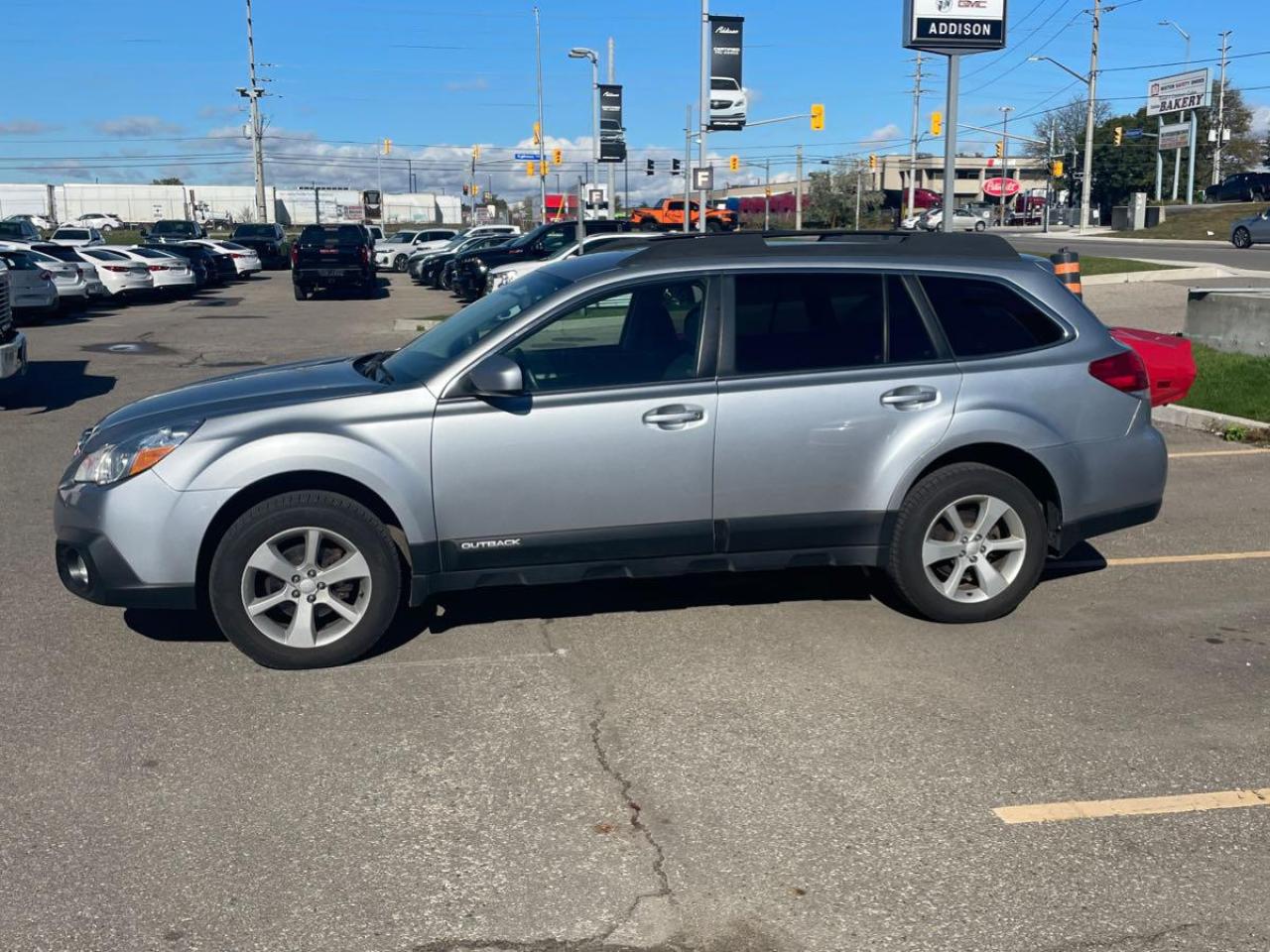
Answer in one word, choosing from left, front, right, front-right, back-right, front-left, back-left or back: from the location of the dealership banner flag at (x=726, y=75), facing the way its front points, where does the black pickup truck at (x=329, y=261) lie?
right

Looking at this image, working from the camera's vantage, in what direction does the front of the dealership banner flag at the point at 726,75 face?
facing the viewer

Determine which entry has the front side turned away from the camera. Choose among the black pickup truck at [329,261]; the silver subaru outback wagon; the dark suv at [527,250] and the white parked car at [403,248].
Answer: the black pickup truck

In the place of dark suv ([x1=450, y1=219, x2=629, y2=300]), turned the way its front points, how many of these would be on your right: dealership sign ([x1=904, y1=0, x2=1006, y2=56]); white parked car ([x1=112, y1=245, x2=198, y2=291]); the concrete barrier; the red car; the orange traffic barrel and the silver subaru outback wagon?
1

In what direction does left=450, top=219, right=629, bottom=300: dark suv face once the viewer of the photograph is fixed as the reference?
facing the viewer and to the left of the viewer

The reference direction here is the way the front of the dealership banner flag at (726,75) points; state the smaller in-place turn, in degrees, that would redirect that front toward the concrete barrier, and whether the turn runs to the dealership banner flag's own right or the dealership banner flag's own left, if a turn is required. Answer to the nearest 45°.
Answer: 0° — it already faces it

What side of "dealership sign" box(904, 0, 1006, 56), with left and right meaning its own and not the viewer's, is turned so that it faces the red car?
front

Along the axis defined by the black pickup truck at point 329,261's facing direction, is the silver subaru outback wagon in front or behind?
behind

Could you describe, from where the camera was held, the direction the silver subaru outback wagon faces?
facing to the left of the viewer

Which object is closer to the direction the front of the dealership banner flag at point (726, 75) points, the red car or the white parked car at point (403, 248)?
the red car

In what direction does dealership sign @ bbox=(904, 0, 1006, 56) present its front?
toward the camera

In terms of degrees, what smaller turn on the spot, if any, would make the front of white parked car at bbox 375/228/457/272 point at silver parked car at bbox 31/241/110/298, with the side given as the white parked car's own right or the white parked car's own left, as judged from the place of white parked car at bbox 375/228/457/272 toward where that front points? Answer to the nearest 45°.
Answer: approximately 45° to the white parked car's own left

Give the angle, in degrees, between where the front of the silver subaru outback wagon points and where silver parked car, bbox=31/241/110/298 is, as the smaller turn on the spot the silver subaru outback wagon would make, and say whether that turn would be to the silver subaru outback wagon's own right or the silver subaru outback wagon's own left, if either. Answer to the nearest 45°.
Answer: approximately 45° to the silver subaru outback wagon's own right

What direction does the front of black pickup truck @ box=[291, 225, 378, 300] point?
away from the camera

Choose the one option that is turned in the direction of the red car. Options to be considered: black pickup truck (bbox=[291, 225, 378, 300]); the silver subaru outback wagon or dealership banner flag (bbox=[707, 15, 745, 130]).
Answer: the dealership banner flag
